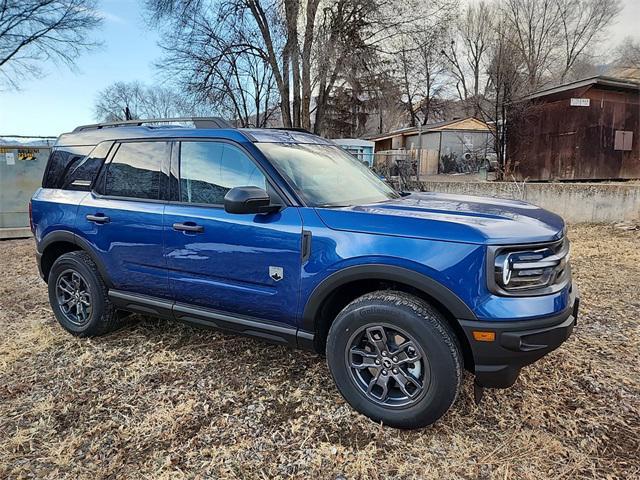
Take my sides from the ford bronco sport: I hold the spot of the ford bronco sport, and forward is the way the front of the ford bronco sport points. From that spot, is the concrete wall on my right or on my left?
on my left

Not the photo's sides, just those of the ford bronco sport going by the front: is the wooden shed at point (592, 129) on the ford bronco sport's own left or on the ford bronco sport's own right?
on the ford bronco sport's own left

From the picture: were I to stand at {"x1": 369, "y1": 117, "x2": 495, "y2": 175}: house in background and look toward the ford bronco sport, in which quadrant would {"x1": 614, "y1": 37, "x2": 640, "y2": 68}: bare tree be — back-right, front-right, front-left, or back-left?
back-left

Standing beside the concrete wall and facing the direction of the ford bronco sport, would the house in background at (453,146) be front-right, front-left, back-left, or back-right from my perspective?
back-right

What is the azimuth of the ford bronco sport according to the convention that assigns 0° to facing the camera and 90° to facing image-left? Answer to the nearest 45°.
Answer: approximately 315°

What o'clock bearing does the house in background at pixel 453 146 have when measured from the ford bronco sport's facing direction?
The house in background is roughly at 8 o'clock from the ford bronco sport.
